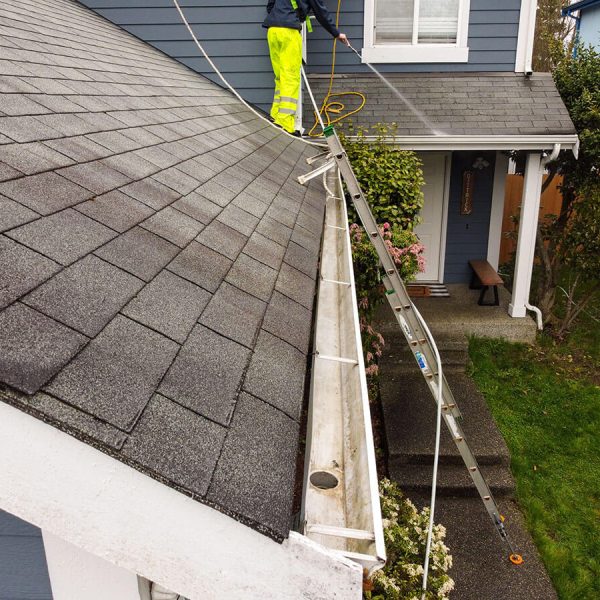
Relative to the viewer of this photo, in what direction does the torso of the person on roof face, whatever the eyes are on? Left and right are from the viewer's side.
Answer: facing away from the viewer and to the right of the viewer

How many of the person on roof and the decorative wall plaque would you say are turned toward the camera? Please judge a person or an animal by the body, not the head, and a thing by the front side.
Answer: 1

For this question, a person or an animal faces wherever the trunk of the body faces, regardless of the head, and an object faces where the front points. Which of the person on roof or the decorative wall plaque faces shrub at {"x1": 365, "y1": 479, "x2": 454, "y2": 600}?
the decorative wall plaque

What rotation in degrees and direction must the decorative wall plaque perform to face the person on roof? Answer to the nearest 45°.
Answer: approximately 45° to its right

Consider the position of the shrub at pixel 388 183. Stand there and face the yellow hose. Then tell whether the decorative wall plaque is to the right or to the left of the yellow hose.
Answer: right

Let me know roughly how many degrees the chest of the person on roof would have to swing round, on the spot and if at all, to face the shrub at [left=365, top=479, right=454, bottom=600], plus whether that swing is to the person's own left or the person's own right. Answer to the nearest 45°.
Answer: approximately 135° to the person's own right

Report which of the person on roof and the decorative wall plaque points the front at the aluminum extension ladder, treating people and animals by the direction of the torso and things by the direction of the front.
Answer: the decorative wall plaque
